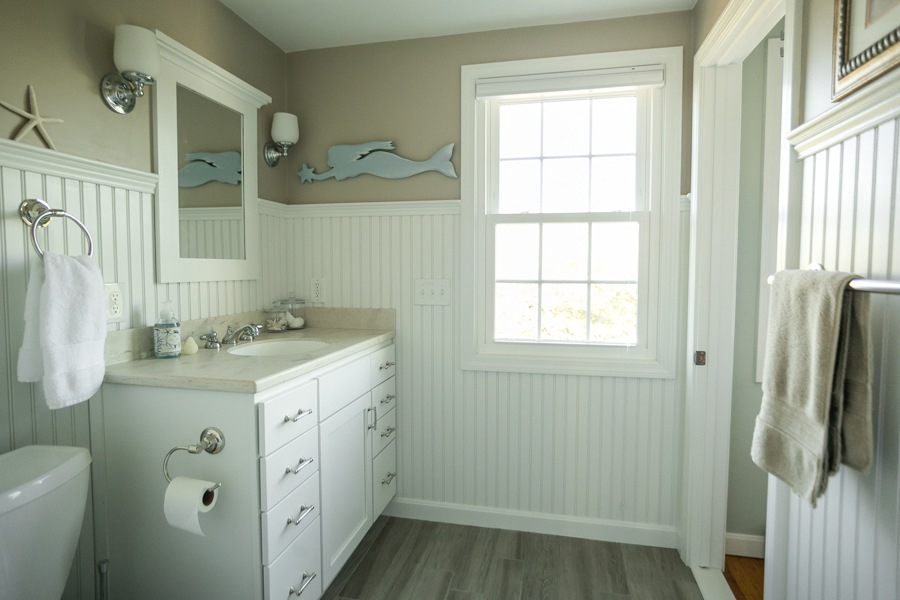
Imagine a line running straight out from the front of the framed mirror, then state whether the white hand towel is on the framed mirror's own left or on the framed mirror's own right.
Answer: on the framed mirror's own right

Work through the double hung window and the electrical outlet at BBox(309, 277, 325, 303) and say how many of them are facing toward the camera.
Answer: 2

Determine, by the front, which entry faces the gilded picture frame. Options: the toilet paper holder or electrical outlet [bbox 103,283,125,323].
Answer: the electrical outlet

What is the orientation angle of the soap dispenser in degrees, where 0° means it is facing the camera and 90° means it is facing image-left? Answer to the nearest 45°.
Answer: approximately 315°

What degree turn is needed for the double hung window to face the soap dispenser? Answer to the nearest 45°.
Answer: approximately 45° to its right

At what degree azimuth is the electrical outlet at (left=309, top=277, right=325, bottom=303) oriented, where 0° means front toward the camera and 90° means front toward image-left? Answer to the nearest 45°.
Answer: approximately 0°

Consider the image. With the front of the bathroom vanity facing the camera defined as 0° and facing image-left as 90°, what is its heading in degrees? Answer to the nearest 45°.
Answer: approximately 315°

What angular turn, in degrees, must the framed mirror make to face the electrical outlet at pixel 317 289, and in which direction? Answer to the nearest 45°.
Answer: approximately 90° to its left

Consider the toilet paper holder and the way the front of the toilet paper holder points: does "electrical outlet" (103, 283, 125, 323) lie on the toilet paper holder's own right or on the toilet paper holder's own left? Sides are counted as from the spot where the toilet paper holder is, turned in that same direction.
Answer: on the toilet paper holder's own right
